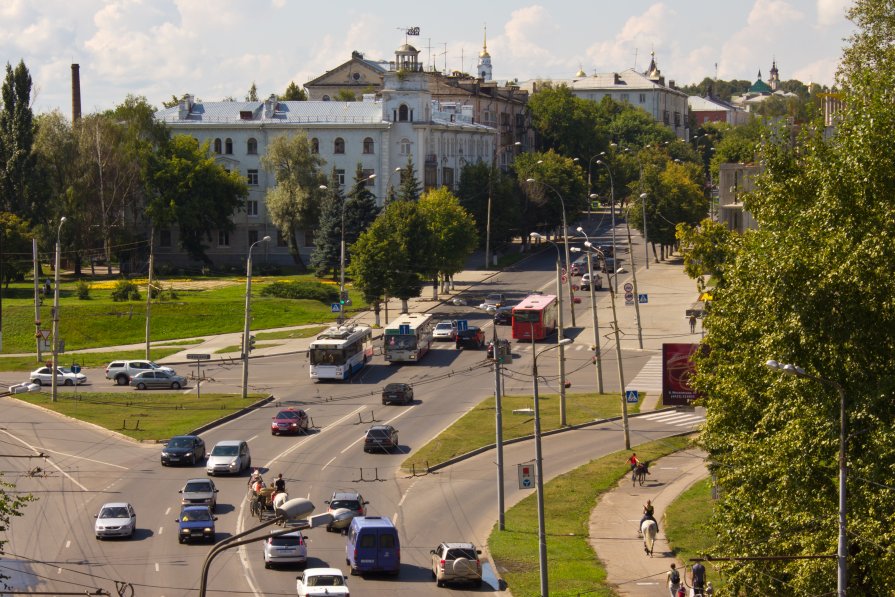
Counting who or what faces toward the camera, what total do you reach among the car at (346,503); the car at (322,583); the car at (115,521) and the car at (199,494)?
2

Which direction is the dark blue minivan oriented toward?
away from the camera

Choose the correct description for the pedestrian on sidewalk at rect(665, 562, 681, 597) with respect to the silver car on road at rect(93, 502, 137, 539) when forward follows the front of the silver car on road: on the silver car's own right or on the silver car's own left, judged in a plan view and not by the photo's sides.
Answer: on the silver car's own left

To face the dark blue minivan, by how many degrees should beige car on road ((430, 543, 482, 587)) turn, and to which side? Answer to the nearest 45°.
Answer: approximately 90° to its left

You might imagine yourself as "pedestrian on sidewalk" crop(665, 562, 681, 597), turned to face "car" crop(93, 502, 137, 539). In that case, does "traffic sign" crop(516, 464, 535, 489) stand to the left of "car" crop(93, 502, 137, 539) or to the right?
right

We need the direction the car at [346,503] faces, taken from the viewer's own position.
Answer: facing away from the viewer

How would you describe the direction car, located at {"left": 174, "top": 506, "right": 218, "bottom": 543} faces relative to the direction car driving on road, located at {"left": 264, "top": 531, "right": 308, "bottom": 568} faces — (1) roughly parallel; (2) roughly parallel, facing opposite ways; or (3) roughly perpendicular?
roughly parallel, facing opposite ways

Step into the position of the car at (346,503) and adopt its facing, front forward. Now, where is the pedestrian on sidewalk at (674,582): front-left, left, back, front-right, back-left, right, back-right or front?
back-right

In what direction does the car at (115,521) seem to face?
toward the camera

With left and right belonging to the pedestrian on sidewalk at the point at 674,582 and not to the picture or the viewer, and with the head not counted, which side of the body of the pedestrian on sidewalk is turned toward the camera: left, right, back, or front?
back

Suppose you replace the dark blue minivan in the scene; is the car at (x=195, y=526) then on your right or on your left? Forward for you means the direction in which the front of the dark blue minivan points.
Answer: on your left

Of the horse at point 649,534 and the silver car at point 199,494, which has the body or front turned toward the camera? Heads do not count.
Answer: the silver car

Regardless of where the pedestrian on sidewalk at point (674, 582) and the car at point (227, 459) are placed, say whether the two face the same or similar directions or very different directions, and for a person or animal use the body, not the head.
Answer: very different directions

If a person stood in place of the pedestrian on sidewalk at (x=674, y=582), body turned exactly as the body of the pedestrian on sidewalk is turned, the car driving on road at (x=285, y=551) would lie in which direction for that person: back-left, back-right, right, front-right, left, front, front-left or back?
left
